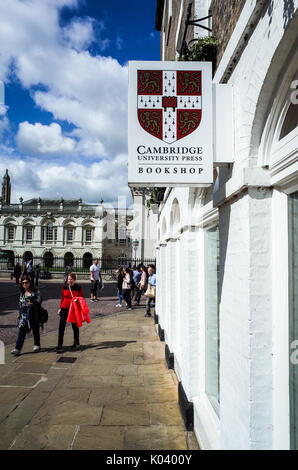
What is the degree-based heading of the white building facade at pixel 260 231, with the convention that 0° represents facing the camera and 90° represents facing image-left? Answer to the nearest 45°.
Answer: approximately 90°

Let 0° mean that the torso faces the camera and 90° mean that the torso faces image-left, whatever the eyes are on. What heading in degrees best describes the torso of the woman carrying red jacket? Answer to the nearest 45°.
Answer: approximately 0°

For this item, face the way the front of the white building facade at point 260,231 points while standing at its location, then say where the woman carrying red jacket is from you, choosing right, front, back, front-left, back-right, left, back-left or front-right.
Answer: front-right
